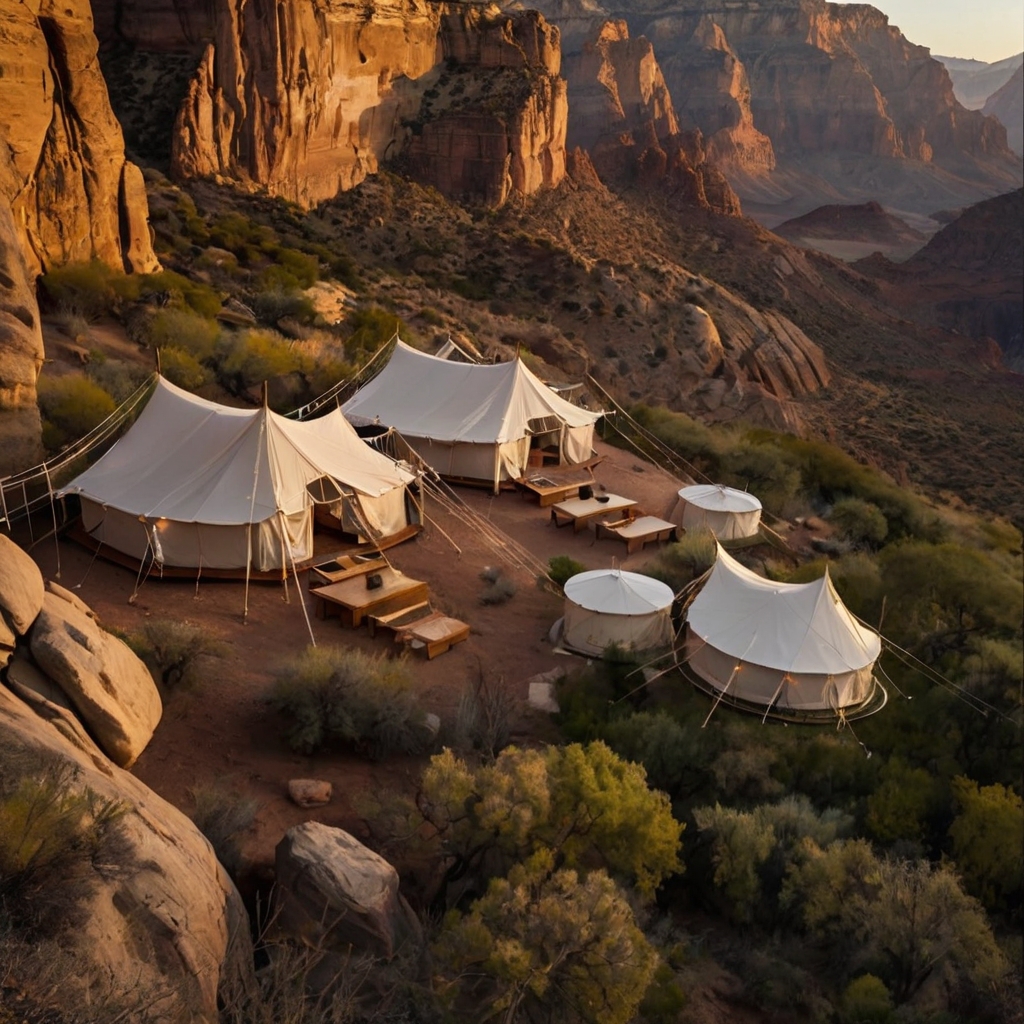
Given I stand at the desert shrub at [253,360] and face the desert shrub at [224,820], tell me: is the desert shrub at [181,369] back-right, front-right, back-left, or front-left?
front-right

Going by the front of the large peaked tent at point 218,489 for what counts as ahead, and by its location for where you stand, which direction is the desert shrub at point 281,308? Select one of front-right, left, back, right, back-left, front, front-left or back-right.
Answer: back-left

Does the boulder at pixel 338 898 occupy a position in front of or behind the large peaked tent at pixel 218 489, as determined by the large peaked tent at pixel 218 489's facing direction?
in front

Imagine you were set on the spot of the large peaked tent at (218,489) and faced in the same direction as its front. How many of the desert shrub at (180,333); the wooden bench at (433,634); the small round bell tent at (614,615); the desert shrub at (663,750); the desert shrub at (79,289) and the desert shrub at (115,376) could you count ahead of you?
3

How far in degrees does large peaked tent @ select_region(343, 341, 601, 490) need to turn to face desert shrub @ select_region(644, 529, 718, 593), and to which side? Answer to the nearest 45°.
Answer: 0° — it already faces it

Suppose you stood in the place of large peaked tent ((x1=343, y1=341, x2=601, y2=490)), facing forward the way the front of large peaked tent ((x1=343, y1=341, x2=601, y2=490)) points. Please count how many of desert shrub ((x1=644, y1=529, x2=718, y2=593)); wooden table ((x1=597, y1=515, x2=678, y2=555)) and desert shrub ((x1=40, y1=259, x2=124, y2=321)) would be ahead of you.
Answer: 2

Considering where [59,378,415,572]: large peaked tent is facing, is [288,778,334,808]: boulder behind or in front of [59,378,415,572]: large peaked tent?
in front

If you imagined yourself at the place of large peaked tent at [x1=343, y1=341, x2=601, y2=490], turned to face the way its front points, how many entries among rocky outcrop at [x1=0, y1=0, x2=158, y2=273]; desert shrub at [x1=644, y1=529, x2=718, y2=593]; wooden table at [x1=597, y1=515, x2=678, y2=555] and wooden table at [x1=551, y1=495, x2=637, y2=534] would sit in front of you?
3

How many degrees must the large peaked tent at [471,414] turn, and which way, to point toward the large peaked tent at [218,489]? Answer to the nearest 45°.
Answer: approximately 90° to its right

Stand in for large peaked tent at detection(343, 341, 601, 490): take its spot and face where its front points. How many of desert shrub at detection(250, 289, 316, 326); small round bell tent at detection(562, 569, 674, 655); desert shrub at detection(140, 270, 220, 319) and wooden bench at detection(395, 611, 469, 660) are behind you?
2

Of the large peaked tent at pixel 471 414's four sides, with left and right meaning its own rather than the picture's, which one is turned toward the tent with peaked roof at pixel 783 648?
front

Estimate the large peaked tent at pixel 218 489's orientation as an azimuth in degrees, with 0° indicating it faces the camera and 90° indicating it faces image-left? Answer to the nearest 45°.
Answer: approximately 315°

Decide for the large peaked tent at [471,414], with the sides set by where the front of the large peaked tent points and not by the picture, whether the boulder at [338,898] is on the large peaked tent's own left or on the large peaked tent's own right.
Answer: on the large peaked tent's own right

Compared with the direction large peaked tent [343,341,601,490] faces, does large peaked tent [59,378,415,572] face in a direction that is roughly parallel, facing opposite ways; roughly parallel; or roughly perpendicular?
roughly parallel

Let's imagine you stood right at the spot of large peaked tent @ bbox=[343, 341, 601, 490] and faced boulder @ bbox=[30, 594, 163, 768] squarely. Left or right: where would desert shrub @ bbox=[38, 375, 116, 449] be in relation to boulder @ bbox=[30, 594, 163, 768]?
right

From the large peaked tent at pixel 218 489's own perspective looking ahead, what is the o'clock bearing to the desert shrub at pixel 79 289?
The desert shrub is roughly at 7 o'clock from the large peaked tent.

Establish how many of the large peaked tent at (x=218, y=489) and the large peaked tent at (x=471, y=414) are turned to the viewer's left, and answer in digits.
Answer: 0

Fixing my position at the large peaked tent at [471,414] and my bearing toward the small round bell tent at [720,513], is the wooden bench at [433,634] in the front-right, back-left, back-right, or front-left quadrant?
front-right
